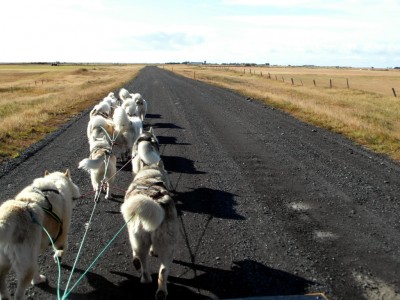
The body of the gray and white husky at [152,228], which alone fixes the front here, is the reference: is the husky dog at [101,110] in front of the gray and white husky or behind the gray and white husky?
in front

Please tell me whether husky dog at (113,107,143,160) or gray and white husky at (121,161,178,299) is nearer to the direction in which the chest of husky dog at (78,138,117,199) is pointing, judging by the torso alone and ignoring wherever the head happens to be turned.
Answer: the husky dog

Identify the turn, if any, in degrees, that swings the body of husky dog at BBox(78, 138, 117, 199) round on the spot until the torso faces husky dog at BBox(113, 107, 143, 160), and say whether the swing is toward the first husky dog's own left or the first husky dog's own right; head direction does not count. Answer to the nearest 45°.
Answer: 0° — it already faces it

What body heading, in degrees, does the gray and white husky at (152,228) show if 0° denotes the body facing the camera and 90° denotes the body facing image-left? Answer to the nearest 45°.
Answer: approximately 180°

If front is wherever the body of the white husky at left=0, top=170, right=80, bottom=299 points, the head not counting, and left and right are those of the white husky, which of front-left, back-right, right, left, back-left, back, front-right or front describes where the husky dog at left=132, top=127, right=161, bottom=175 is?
front

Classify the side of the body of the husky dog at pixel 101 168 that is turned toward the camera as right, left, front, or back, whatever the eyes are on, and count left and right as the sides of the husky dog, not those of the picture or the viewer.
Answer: back

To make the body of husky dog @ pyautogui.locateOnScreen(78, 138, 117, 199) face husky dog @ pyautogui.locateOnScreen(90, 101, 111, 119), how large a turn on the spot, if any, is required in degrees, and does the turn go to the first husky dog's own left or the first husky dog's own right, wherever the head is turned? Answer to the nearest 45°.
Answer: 0° — it already faces it

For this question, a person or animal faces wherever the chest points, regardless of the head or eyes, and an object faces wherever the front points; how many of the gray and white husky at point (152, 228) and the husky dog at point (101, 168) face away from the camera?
2

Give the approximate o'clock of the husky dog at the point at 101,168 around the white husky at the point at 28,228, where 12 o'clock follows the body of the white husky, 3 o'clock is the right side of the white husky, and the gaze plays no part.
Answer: The husky dog is roughly at 11 o'clock from the white husky.

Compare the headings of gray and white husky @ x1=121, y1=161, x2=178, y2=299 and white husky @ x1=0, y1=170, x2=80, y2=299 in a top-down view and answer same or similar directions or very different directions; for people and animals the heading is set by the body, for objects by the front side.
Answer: same or similar directions

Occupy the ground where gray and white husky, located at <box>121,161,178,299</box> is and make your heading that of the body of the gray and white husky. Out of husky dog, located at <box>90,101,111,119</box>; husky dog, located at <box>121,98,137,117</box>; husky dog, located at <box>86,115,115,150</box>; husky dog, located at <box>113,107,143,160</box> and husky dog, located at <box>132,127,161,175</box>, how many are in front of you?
5

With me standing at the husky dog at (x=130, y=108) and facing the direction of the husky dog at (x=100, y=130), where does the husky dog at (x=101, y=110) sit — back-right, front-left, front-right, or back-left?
front-right

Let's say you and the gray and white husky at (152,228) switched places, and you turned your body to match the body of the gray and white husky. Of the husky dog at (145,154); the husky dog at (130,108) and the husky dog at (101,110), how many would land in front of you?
3

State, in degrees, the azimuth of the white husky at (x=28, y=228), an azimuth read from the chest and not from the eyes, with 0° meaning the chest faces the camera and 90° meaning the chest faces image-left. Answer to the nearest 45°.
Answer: approximately 225°

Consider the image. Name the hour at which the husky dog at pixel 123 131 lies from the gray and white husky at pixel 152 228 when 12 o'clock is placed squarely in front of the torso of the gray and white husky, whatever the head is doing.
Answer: The husky dog is roughly at 12 o'clock from the gray and white husky.

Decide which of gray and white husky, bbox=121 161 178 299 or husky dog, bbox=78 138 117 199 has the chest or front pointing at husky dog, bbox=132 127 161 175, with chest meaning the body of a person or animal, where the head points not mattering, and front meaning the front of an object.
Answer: the gray and white husky

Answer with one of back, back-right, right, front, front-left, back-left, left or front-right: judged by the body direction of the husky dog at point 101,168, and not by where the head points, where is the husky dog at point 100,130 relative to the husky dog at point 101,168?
front

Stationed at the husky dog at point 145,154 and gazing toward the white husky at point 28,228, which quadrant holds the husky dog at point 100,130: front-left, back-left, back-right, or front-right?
back-right
